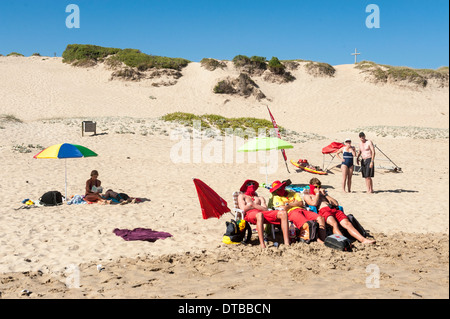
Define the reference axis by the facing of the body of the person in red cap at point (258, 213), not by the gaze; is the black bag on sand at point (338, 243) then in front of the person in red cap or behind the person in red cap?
in front

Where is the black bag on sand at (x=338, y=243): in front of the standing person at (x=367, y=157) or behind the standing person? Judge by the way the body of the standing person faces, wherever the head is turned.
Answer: in front

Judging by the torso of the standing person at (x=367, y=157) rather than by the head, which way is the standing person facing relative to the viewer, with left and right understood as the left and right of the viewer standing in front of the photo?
facing the viewer and to the left of the viewer

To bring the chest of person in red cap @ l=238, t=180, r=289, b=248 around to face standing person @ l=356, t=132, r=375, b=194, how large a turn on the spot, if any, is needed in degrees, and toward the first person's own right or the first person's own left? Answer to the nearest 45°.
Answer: approximately 90° to the first person's own left

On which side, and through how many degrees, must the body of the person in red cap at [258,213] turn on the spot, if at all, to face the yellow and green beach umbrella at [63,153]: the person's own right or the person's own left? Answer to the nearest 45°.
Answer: approximately 180°

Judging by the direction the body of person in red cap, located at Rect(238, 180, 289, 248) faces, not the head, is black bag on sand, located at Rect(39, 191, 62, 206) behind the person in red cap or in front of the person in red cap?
behind

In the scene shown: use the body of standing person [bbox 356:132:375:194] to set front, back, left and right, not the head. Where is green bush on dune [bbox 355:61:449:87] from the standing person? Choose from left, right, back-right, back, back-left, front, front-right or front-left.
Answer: back-right

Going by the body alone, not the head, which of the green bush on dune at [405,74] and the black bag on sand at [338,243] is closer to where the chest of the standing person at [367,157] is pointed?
the black bag on sand

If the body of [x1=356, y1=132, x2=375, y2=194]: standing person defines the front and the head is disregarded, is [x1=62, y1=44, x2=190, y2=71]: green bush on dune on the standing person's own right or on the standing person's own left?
on the standing person's own right

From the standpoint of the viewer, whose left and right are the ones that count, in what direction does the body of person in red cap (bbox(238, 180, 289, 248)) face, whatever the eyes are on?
facing the viewer and to the right of the viewer

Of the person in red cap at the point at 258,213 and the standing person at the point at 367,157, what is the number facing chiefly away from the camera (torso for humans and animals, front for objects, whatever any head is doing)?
0

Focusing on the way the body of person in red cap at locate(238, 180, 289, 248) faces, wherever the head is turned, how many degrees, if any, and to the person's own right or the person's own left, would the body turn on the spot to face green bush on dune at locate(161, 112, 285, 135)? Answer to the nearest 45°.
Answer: approximately 135° to the person's own left
